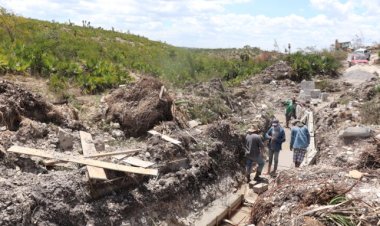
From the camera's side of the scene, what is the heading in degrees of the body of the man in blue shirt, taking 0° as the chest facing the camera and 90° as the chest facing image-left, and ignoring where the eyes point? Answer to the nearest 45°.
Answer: approximately 180°

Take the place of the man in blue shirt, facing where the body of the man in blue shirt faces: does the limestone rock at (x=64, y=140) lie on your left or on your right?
on your left

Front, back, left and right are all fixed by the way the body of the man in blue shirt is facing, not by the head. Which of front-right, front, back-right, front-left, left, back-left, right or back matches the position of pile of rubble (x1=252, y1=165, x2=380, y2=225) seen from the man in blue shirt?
back

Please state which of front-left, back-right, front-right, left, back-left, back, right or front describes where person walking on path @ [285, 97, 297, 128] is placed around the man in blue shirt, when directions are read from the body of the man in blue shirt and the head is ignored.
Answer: front

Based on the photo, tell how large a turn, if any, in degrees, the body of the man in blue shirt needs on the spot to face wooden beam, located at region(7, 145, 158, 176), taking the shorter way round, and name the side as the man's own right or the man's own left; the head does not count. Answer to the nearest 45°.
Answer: approximately 135° to the man's own left

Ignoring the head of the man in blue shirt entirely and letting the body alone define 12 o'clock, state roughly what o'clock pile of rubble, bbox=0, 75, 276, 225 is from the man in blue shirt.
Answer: The pile of rubble is roughly at 8 o'clock from the man in blue shirt.

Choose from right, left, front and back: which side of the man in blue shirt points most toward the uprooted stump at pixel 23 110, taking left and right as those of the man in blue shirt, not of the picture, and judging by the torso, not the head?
left

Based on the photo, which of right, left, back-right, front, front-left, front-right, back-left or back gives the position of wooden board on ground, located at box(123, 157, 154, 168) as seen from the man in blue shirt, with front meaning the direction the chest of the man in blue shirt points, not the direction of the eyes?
back-left

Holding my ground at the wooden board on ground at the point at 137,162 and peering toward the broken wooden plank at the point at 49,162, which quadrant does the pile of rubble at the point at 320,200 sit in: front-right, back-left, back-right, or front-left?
back-left

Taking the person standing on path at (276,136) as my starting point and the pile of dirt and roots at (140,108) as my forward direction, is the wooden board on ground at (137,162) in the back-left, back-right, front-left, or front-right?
front-left

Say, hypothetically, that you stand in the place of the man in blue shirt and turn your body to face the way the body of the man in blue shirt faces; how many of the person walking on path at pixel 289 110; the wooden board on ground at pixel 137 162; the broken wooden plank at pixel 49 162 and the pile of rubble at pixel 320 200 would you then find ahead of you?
1

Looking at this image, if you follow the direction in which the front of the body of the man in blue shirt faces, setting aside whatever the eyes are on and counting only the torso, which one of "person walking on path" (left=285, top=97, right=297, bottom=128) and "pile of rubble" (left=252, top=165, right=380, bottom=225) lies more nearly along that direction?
the person walking on path

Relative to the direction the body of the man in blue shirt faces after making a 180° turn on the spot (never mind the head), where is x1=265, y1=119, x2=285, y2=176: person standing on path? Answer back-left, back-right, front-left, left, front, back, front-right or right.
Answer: right
